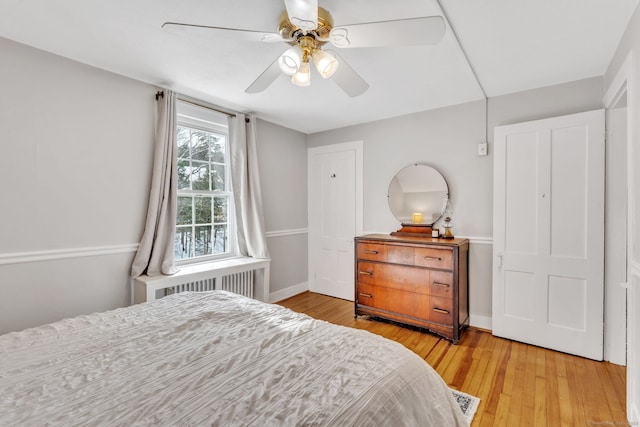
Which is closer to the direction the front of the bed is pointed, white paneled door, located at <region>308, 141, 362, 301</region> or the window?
the white paneled door

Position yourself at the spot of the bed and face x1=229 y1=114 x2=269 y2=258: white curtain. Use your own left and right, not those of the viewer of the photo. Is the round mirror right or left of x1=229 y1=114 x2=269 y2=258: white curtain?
right

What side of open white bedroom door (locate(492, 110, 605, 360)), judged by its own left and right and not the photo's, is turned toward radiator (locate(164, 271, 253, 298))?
right

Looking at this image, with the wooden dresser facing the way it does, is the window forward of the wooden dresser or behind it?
forward

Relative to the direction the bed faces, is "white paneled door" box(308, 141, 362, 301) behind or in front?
in front

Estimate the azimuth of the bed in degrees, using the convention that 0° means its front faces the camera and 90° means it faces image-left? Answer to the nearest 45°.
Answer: approximately 225°

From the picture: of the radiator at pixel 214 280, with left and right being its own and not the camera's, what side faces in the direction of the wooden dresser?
front

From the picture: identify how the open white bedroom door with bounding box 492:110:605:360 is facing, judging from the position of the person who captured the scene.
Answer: facing the viewer and to the left of the viewer

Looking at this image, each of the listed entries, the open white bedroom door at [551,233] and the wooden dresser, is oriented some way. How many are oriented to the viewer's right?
0
